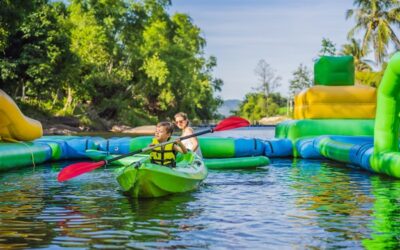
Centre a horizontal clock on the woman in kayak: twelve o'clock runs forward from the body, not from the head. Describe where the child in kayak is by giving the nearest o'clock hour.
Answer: The child in kayak is roughly at 11 o'clock from the woman in kayak.

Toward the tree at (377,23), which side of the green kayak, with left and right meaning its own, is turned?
back

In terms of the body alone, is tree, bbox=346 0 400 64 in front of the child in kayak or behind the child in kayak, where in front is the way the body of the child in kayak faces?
behind

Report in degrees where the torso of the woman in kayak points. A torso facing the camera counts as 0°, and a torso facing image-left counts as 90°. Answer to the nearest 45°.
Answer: approximately 45°

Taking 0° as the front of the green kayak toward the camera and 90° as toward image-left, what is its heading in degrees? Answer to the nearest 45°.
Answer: approximately 45°
